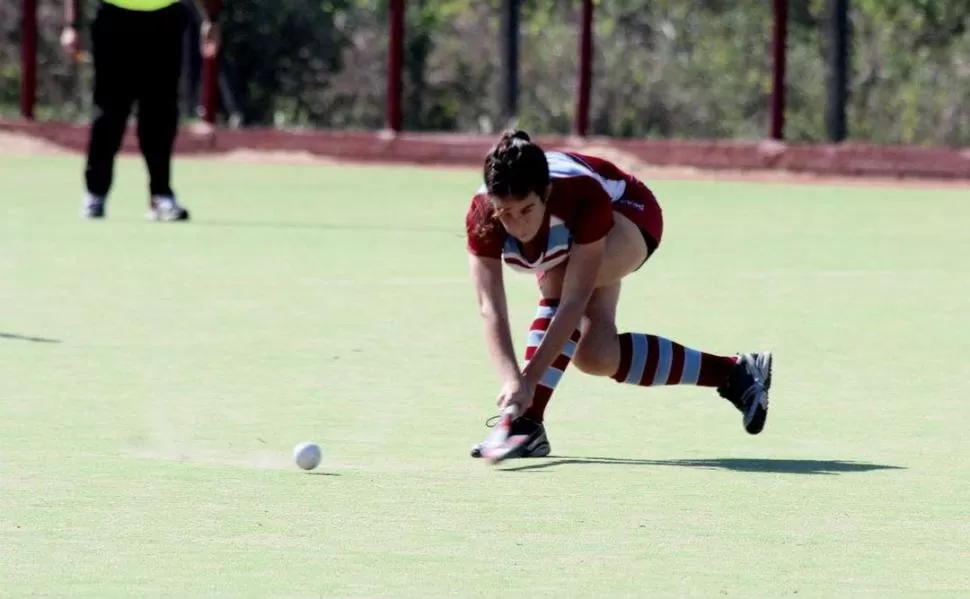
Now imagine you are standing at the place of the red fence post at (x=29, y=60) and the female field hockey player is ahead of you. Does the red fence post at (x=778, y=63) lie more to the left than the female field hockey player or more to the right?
left

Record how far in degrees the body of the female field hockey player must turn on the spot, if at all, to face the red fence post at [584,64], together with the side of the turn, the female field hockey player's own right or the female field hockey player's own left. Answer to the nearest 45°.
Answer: approximately 135° to the female field hockey player's own right

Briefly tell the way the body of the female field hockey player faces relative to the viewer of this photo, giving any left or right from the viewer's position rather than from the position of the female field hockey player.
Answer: facing the viewer and to the left of the viewer

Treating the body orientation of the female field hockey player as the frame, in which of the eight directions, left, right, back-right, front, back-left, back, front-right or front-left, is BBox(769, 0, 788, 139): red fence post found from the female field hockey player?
back-right

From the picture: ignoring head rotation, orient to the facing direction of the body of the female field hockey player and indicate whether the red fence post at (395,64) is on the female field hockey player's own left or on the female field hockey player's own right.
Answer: on the female field hockey player's own right

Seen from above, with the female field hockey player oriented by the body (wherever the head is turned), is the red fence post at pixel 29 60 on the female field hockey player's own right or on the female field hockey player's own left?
on the female field hockey player's own right
